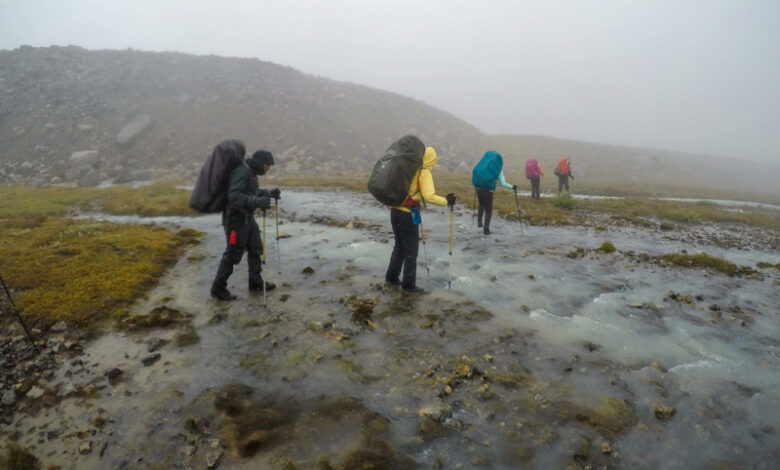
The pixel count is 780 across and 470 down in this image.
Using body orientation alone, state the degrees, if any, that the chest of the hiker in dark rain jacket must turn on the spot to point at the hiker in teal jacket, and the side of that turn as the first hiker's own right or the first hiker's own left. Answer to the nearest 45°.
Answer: approximately 45° to the first hiker's own left

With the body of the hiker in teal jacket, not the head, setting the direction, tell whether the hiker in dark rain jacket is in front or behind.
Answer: behind

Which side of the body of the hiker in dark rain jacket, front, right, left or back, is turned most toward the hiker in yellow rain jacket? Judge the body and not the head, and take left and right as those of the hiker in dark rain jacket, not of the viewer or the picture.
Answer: front

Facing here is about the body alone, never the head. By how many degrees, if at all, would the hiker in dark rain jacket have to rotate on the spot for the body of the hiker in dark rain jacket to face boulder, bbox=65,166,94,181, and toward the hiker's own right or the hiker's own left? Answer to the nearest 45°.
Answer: approximately 90° to the hiker's own left

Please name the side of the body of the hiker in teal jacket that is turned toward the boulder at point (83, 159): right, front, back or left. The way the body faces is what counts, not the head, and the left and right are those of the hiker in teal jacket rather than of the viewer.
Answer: left

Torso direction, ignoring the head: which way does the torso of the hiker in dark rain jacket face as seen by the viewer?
to the viewer's right

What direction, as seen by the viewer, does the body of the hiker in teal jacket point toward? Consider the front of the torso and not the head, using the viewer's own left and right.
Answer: facing away from the viewer and to the right of the viewer

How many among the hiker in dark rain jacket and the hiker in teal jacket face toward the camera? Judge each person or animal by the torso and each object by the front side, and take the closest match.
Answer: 0

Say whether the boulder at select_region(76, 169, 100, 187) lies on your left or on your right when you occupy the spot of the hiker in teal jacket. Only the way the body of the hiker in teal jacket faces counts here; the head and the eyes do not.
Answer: on your left

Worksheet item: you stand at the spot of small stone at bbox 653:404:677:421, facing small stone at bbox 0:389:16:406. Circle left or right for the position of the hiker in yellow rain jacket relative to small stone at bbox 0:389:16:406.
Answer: right
